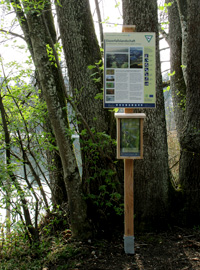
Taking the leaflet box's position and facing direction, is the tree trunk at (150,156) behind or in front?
behind

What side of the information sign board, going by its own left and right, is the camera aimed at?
front

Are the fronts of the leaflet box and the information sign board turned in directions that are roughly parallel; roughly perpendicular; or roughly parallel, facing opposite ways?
roughly parallel

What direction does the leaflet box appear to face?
toward the camera

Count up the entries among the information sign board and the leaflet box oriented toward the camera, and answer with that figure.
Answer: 2

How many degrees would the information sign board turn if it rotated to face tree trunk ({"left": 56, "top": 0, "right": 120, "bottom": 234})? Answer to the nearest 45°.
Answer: approximately 135° to its right

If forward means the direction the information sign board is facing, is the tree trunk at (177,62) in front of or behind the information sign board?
behind
